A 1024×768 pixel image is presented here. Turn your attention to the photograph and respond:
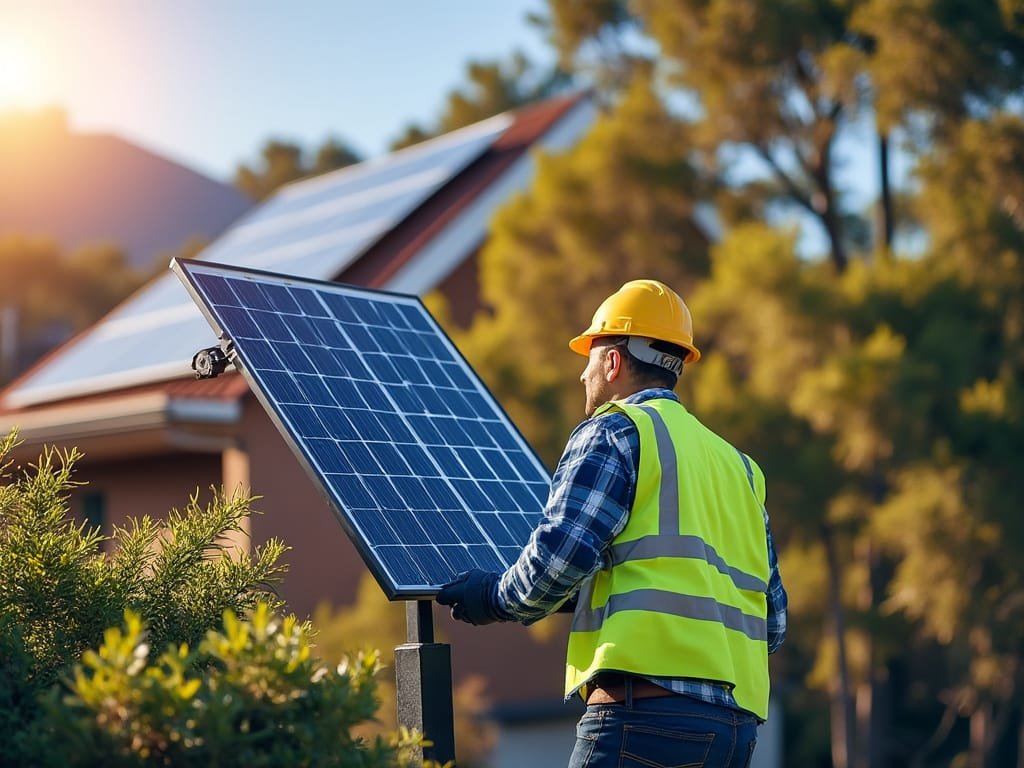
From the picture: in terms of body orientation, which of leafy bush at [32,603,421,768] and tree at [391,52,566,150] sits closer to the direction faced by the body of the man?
the tree

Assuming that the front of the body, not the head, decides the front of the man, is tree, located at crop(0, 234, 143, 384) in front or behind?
in front

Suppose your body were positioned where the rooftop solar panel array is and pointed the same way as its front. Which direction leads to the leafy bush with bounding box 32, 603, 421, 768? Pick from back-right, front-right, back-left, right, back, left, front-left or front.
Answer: front-left

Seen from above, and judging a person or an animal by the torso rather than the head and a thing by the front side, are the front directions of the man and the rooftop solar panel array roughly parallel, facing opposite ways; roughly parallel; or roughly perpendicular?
roughly perpendicular

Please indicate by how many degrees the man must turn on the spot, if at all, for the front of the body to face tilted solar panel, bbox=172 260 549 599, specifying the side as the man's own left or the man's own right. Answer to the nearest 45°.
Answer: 0° — they already face it

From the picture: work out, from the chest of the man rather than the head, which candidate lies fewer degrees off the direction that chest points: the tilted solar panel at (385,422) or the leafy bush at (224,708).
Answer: the tilted solar panel

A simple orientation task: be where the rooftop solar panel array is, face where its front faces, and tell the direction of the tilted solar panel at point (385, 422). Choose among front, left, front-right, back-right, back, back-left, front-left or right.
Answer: front-left

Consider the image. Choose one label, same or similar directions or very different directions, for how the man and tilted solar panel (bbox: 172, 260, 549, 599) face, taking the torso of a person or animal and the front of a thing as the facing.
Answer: very different directions

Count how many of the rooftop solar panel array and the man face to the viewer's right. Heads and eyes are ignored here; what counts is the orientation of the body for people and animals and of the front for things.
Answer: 0

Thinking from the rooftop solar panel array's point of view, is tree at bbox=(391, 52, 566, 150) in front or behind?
behind

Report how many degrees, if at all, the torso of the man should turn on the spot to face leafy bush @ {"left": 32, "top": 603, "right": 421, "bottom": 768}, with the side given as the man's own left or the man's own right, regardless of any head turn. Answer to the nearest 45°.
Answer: approximately 90° to the man's own left

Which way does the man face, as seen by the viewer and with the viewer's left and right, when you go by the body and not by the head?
facing away from the viewer and to the left of the viewer

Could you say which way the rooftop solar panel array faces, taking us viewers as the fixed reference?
facing the viewer and to the left of the viewer
